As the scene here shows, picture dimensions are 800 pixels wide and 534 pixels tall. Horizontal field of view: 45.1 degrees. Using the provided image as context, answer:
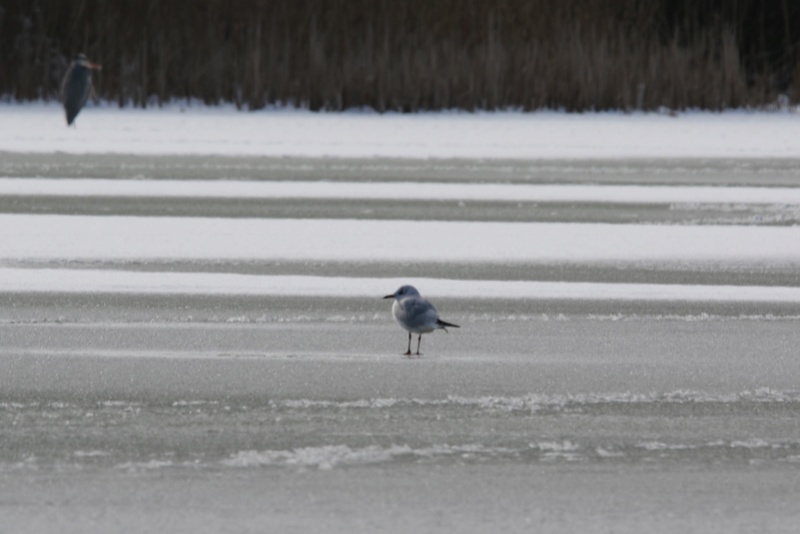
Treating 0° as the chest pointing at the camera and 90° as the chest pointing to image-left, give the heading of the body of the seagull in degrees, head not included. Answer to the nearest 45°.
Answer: approximately 90°

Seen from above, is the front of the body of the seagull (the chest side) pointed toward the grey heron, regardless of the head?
no
